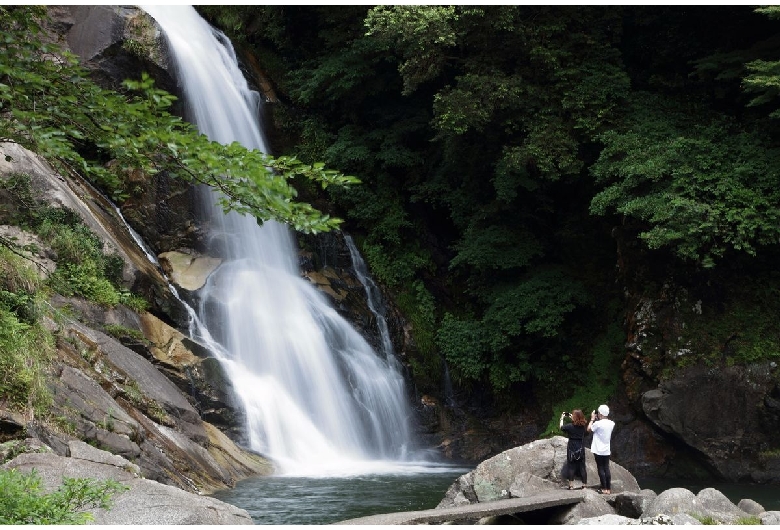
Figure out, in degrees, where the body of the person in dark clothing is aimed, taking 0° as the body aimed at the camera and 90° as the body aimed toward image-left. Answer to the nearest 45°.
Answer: approximately 135°

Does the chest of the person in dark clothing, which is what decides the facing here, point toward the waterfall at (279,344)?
yes

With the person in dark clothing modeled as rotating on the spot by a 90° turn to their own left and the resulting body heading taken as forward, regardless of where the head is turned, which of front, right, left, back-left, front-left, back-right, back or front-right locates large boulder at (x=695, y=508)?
left

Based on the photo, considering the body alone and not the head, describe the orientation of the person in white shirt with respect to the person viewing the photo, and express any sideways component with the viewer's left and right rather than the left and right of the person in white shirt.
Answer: facing away from the viewer and to the left of the viewer

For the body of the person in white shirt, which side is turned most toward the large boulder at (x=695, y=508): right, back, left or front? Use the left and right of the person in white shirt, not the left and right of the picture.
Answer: back

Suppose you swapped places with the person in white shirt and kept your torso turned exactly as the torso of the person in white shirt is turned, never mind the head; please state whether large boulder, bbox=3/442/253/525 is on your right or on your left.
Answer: on your left

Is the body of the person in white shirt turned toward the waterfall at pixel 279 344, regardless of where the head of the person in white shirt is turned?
yes
